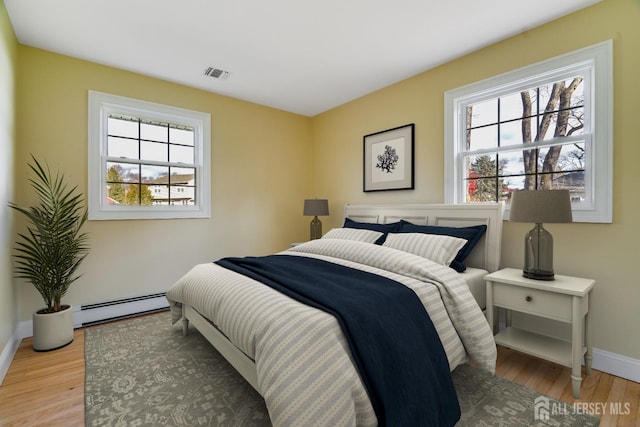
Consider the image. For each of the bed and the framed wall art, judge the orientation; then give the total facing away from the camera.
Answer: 0

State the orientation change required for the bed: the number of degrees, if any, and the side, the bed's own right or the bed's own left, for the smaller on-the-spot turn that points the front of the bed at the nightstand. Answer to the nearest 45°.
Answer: approximately 135° to the bed's own left

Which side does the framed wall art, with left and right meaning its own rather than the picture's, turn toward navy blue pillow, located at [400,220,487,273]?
left

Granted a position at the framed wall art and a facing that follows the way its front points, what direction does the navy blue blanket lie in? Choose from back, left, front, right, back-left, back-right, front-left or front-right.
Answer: front-left

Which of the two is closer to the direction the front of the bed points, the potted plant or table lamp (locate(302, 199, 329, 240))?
the potted plant

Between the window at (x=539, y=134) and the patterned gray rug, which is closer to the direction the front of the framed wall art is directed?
the patterned gray rug

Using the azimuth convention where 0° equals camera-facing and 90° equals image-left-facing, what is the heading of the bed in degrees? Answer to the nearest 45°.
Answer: approximately 45°

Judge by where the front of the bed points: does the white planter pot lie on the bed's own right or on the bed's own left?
on the bed's own right

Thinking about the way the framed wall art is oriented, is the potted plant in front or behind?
in front

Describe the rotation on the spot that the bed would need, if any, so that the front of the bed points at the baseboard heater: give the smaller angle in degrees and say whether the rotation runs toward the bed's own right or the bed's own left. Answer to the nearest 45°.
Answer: approximately 90° to the bed's own right

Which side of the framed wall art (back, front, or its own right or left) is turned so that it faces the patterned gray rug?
front

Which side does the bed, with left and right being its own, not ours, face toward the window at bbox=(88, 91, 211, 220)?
right

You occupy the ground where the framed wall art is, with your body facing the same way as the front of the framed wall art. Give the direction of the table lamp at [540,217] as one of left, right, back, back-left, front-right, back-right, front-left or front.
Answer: left
